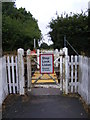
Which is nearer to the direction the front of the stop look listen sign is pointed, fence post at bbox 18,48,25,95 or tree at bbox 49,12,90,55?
the fence post

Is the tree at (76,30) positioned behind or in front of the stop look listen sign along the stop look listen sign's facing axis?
behind

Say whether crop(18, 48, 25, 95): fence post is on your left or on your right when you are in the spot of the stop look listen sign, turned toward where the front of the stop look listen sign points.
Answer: on your right

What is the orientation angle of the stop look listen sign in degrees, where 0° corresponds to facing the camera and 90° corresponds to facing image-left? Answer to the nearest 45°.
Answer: approximately 0°
